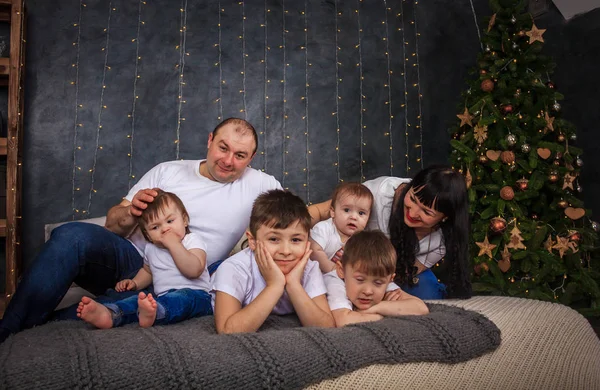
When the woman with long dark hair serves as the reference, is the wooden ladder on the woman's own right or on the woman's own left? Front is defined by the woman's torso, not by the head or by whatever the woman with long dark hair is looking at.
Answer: on the woman's own right

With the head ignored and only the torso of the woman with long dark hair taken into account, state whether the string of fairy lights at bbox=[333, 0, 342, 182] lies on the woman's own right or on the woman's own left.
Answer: on the woman's own right

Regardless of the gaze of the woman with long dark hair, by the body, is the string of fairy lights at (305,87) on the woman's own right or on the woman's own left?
on the woman's own right

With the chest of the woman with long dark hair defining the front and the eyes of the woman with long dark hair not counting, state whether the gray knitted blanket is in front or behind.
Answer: in front

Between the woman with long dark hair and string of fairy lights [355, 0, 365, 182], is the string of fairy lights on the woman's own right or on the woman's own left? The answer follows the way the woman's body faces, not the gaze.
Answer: on the woman's own right

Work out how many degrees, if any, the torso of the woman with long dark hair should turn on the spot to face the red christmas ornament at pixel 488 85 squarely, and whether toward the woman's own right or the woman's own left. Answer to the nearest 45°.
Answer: approximately 135° to the woman's own left

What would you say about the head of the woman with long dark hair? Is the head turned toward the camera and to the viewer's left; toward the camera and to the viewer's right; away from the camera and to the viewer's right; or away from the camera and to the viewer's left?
toward the camera and to the viewer's left

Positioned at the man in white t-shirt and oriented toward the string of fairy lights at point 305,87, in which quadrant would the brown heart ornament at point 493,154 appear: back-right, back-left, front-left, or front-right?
front-right

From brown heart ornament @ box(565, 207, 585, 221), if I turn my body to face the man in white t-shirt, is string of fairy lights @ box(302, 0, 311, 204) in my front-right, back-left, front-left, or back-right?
front-right

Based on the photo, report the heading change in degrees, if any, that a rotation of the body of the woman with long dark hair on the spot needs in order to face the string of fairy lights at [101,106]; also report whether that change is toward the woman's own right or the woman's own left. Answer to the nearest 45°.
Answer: approximately 90° to the woman's own right

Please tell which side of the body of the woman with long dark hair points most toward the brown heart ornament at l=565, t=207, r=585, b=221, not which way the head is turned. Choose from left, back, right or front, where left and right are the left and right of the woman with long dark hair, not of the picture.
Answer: back

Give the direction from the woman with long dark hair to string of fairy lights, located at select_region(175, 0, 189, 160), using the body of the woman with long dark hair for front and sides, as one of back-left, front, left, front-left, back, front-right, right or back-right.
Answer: right

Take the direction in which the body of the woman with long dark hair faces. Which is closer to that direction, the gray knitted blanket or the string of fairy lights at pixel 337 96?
the gray knitted blanket

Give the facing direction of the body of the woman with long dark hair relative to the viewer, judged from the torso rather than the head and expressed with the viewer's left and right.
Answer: facing the viewer and to the left of the viewer
